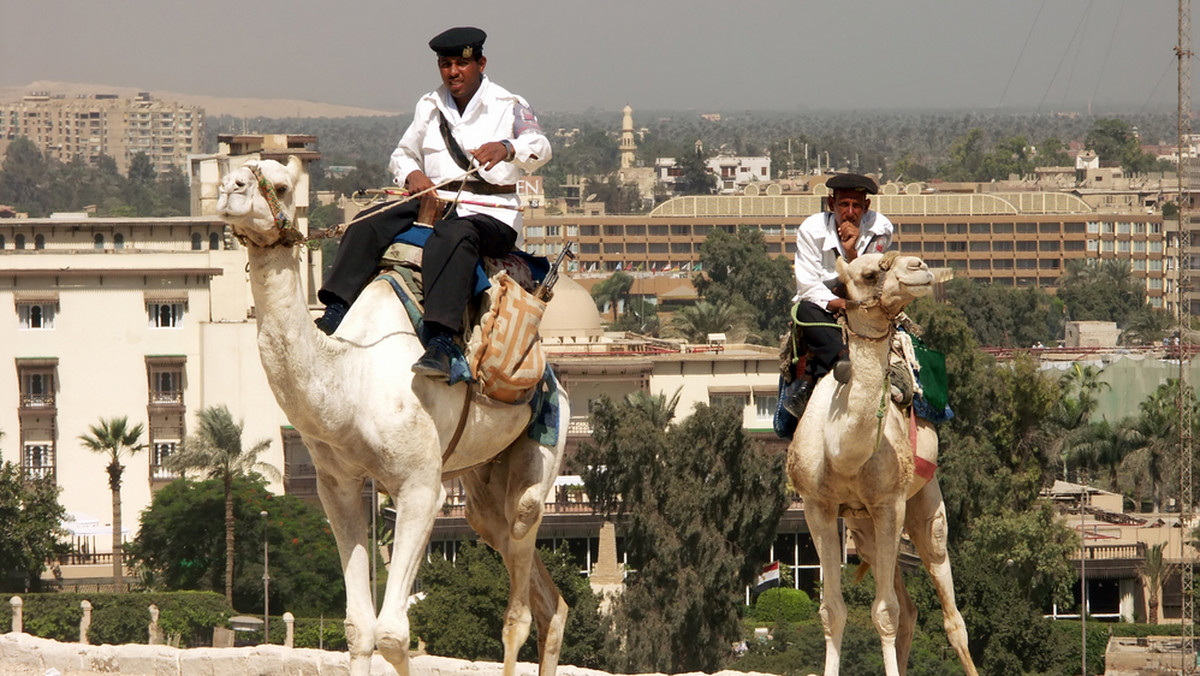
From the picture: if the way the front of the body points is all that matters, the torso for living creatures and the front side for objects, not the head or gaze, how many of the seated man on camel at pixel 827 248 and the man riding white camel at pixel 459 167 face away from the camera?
0

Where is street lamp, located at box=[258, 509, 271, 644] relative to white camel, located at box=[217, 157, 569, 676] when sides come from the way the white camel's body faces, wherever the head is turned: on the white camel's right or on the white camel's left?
on the white camel's right

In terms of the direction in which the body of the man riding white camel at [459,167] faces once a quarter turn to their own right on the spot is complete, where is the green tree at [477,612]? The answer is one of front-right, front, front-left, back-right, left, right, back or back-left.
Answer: front-right

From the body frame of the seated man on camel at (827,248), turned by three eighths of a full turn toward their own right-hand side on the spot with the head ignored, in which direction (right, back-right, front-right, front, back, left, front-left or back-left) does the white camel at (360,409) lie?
left

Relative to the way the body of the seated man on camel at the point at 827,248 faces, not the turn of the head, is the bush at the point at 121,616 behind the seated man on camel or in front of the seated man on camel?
behind

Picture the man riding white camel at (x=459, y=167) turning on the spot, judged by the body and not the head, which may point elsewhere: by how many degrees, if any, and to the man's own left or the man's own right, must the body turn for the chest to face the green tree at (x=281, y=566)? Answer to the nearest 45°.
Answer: approximately 135° to the man's own right

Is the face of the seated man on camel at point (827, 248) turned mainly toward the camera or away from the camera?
toward the camera

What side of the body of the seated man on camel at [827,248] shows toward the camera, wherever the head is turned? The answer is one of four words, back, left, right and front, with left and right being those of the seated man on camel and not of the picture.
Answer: front

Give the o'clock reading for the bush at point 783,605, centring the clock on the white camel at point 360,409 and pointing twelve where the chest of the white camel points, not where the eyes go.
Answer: The bush is roughly at 5 o'clock from the white camel.

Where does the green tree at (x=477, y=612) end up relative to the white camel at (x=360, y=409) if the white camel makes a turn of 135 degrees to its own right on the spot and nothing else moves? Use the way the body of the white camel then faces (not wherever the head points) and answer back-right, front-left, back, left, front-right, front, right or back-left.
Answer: front

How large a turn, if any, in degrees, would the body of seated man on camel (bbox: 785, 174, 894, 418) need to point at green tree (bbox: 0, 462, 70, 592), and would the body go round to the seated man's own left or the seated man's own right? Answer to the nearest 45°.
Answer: approximately 135° to the seated man's own right
